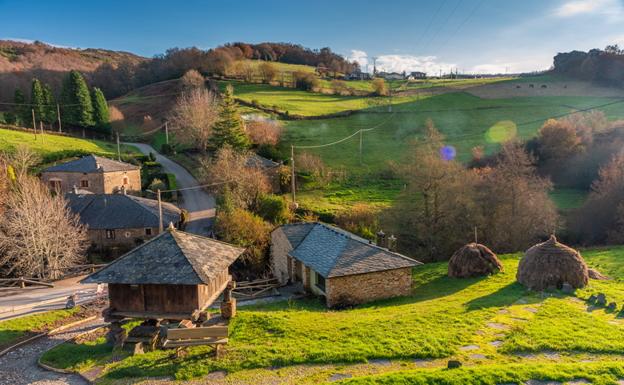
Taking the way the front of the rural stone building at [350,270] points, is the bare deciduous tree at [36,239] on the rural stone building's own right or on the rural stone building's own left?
on the rural stone building's own right

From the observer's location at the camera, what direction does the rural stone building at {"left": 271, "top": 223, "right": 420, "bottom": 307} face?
facing the viewer and to the left of the viewer

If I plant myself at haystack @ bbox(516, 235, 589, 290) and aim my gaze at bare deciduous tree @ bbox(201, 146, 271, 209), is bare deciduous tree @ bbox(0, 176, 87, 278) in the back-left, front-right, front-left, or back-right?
front-left

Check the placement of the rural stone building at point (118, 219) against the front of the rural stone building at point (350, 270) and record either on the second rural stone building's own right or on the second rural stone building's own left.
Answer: on the second rural stone building's own right

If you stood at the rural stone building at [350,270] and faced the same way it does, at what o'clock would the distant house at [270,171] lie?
The distant house is roughly at 4 o'clock from the rural stone building.

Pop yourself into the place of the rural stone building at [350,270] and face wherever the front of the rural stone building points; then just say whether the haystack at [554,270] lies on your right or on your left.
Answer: on your left

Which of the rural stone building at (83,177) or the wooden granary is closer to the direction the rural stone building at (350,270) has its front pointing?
the wooden granary

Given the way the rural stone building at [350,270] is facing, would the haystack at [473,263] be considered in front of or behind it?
behind

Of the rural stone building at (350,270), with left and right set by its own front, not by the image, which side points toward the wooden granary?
front

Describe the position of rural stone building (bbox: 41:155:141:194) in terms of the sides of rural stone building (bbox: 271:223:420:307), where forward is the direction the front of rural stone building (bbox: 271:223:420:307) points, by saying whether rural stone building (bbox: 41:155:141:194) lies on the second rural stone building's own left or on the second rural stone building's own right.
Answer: on the second rural stone building's own right

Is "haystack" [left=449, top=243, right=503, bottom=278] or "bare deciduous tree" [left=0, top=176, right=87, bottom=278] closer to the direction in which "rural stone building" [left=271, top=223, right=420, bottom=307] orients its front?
the bare deciduous tree
